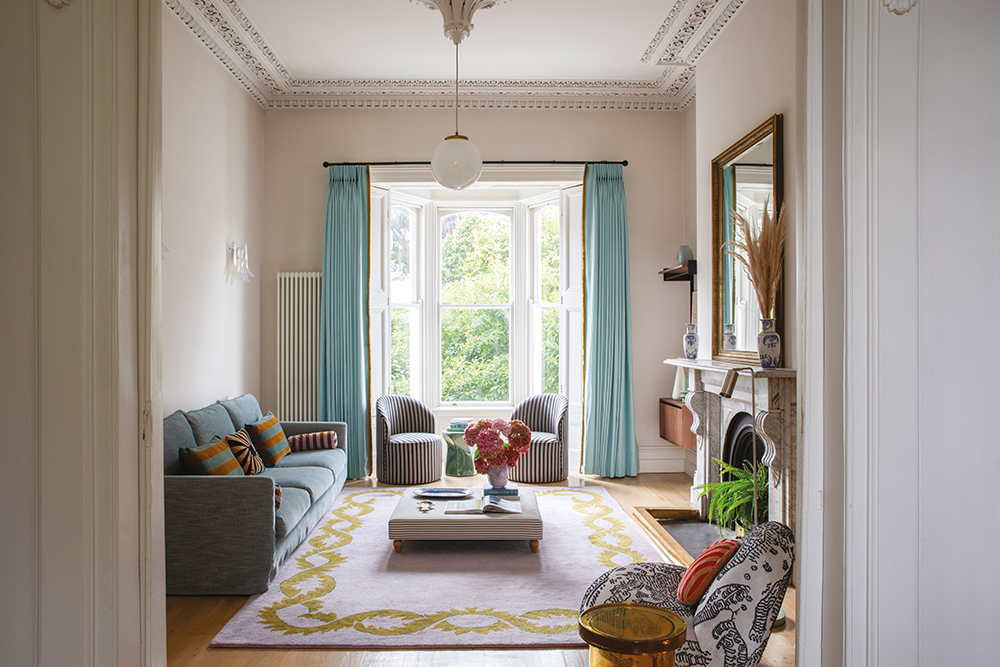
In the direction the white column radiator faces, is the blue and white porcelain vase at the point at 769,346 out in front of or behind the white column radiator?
in front

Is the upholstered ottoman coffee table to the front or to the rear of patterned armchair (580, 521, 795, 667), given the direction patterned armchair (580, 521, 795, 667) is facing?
to the front

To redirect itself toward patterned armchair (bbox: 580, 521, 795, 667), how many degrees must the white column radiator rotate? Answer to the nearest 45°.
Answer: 0° — it already faces it

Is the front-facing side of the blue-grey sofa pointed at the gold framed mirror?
yes

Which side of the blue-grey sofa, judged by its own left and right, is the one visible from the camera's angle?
right

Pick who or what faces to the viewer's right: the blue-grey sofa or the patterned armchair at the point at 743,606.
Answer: the blue-grey sofa

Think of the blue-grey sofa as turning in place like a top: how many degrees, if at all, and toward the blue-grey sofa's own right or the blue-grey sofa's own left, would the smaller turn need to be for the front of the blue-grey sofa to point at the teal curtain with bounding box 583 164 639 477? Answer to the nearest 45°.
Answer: approximately 45° to the blue-grey sofa's own left

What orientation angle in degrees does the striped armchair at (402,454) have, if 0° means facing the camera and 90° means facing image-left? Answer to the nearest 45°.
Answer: approximately 315°

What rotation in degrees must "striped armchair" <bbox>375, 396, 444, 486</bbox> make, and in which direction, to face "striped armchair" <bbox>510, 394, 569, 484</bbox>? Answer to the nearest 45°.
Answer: approximately 45° to its left
